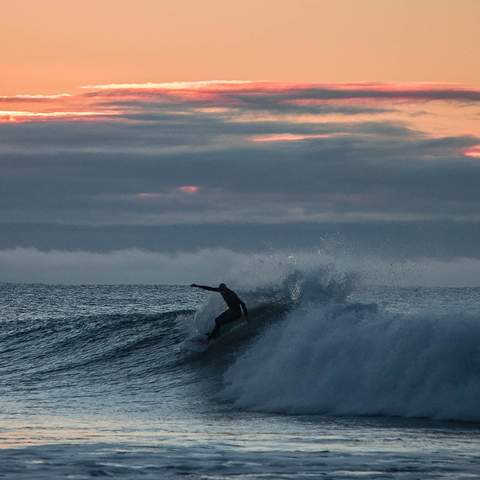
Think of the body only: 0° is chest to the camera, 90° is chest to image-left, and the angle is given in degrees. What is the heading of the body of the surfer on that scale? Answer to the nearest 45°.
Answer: approximately 90°
